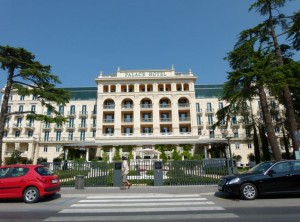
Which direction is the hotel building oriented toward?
toward the camera

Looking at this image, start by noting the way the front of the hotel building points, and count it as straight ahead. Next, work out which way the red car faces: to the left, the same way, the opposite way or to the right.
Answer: to the right

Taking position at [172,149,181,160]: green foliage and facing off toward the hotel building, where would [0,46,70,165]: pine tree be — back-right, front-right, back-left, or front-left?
back-left

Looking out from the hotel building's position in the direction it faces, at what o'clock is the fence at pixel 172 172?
The fence is roughly at 12 o'clock from the hotel building.

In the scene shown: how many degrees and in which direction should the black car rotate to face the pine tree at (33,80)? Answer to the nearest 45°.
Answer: approximately 45° to its right

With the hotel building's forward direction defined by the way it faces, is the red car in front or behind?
in front

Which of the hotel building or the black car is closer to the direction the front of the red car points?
the hotel building

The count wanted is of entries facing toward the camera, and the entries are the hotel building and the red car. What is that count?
1

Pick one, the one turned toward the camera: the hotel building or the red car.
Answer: the hotel building

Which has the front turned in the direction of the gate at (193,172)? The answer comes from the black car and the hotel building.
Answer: the hotel building

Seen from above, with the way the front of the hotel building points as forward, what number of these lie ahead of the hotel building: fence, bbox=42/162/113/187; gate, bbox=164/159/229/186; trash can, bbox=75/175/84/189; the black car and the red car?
5

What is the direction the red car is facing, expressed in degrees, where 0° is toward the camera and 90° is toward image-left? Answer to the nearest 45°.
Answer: approximately 135°

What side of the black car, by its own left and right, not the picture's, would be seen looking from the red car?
front

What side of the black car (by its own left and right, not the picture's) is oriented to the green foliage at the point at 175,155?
right

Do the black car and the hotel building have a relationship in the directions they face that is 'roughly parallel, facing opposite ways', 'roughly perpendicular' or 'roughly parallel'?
roughly perpendicular
